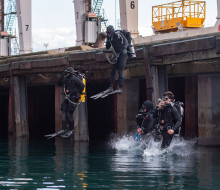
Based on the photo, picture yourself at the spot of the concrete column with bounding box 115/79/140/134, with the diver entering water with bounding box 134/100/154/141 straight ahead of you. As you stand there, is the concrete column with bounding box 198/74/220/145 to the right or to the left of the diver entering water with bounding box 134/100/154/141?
left

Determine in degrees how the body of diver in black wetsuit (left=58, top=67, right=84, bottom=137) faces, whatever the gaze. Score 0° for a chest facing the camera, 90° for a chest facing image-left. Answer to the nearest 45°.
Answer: approximately 45°

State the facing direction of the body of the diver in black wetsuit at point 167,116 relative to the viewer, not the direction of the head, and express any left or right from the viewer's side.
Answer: facing the viewer and to the left of the viewer

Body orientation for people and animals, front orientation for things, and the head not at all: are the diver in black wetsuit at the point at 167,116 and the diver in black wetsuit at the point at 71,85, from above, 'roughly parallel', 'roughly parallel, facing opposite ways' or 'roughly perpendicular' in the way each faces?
roughly parallel

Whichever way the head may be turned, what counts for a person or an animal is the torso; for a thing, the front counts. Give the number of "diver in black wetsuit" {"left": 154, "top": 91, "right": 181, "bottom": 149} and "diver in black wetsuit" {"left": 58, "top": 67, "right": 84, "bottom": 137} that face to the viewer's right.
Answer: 0

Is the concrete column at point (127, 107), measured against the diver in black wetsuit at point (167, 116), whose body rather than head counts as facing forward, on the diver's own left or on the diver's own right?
on the diver's own right

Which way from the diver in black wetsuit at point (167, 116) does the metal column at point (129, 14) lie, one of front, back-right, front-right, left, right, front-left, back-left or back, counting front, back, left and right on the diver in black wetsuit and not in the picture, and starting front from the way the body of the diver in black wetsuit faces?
back-right

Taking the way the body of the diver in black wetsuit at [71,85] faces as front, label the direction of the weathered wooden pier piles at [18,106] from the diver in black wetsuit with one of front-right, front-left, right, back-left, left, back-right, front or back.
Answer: front-right

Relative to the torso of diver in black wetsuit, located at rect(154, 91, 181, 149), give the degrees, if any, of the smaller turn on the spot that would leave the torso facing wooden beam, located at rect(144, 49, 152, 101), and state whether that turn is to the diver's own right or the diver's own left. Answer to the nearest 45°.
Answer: approximately 135° to the diver's own right

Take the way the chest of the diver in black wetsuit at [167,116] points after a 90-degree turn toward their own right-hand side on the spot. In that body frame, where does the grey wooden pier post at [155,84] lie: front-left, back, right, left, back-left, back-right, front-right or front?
front-right
